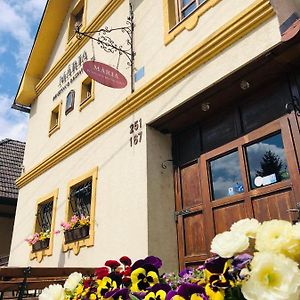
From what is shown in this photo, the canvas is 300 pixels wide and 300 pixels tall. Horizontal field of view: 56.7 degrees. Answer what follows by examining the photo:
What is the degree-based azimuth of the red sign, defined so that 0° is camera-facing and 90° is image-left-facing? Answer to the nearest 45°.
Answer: approximately 315°

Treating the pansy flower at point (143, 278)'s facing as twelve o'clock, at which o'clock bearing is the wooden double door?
The wooden double door is roughly at 7 o'clock from the pansy flower.

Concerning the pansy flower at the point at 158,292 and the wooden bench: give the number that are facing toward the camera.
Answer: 1
